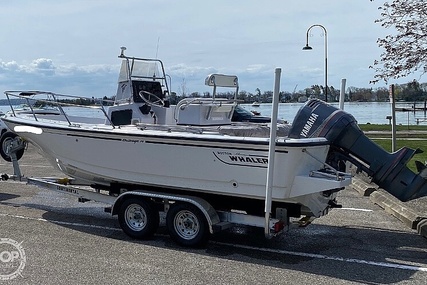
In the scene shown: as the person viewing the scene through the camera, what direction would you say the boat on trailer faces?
facing away from the viewer and to the left of the viewer
